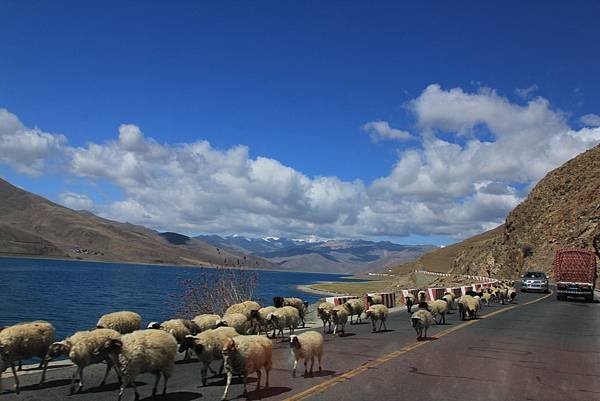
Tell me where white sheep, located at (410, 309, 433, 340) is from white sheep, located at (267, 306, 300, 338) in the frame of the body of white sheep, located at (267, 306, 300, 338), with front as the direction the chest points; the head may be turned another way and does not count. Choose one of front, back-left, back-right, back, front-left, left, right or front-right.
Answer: back-left

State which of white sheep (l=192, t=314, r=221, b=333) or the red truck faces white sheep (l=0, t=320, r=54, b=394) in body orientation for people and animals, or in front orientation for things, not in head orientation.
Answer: white sheep (l=192, t=314, r=221, b=333)

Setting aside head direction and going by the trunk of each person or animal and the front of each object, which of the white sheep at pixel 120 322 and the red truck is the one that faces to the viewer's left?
the white sheep

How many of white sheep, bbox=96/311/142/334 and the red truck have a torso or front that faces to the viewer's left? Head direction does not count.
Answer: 1

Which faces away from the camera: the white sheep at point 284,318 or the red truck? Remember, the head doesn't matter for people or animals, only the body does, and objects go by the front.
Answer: the red truck

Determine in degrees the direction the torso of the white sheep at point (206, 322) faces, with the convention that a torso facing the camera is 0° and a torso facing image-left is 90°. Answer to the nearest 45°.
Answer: approximately 45°

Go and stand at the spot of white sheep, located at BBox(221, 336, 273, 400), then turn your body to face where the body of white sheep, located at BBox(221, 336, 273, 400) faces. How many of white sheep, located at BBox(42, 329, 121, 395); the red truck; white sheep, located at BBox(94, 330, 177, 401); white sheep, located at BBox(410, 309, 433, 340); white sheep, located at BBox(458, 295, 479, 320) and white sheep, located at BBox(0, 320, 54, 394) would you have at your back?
3

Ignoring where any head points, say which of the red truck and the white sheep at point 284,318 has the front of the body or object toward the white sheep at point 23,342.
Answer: the white sheep at point 284,318

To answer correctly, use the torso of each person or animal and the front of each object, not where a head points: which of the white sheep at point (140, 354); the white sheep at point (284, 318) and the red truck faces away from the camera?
the red truck

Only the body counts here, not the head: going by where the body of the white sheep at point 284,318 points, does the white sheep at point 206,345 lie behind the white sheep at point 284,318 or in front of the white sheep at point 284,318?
in front

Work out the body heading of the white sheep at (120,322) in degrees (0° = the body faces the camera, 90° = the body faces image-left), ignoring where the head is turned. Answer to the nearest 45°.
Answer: approximately 90°
